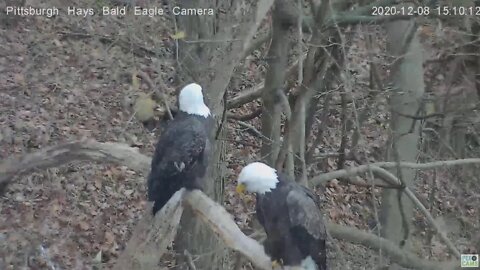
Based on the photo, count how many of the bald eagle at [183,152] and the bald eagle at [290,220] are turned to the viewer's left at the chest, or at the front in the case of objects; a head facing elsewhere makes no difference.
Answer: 1

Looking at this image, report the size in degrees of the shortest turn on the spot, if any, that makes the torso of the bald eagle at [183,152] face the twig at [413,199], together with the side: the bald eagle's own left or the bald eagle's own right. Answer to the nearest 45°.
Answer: approximately 45° to the bald eagle's own right

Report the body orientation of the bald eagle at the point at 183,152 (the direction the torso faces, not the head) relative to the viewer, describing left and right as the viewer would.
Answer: facing away from the viewer and to the right of the viewer

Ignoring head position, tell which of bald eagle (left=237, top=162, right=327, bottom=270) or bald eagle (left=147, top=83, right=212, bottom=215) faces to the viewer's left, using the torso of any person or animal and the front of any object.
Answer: bald eagle (left=237, top=162, right=327, bottom=270)

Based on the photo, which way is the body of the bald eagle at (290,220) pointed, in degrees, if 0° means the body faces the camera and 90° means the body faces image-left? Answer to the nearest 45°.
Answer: approximately 90°

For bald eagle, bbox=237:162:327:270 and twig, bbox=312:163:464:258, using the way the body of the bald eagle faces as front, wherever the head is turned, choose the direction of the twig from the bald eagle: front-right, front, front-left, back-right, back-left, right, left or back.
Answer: back-right

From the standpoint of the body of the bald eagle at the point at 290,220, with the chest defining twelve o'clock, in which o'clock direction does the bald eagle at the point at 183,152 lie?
the bald eagle at the point at 183,152 is roughly at 1 o'clock from the bald eagle at the point at 290,220.

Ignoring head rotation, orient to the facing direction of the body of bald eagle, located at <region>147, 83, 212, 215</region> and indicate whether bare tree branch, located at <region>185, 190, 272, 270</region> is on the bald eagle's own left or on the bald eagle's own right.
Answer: on the bald eagle's own right

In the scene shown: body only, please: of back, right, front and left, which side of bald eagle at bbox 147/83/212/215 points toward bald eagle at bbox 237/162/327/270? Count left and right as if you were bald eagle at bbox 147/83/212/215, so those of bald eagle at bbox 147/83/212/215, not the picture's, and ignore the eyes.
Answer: right

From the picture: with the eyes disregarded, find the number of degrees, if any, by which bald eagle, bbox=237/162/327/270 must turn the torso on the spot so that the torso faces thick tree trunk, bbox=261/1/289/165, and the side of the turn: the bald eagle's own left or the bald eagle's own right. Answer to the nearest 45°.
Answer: approximately 90° to the bald eagle's own right

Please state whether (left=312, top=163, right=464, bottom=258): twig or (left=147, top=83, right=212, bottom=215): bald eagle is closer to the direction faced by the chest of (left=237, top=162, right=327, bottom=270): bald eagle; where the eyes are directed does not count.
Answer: the bald eagle
